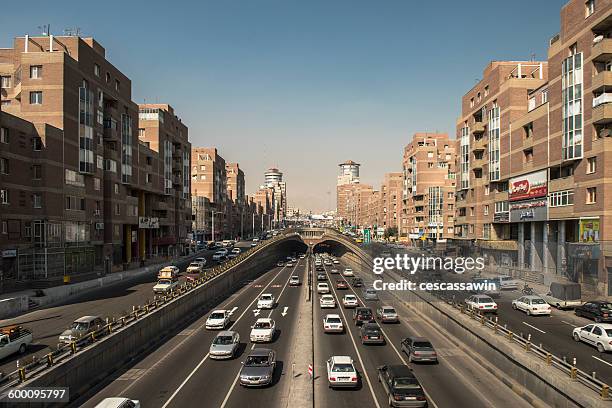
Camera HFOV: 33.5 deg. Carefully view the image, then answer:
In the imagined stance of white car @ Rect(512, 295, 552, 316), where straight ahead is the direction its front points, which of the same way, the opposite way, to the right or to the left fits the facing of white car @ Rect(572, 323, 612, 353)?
the same way

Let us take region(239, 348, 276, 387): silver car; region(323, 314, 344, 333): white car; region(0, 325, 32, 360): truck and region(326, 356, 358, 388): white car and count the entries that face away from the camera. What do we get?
2

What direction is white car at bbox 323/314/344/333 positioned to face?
away from the camera

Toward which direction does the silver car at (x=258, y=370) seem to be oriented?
toward the camera

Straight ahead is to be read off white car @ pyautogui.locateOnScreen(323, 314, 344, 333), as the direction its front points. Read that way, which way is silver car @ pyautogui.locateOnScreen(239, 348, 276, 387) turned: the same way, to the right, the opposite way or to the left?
the opposite way

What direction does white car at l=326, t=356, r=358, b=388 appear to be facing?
away from the camera

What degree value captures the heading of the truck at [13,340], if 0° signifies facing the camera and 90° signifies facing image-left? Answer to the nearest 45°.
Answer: approximately 45°

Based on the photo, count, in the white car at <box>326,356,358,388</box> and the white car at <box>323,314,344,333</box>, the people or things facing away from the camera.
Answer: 2

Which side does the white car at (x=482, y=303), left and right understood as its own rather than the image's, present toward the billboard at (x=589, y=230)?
right

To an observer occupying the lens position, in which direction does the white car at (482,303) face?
facing away from the viewer and to the left of the viewer

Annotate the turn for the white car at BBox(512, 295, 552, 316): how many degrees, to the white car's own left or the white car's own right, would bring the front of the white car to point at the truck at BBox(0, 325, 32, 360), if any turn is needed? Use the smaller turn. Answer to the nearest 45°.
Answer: approximately 90° to the white car's own left

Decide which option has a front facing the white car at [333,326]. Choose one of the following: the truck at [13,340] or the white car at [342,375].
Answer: the white car at [342,375]

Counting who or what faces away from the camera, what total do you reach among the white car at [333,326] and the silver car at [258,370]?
1

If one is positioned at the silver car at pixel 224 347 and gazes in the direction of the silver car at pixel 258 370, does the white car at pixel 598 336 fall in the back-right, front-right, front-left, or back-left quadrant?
front-left
